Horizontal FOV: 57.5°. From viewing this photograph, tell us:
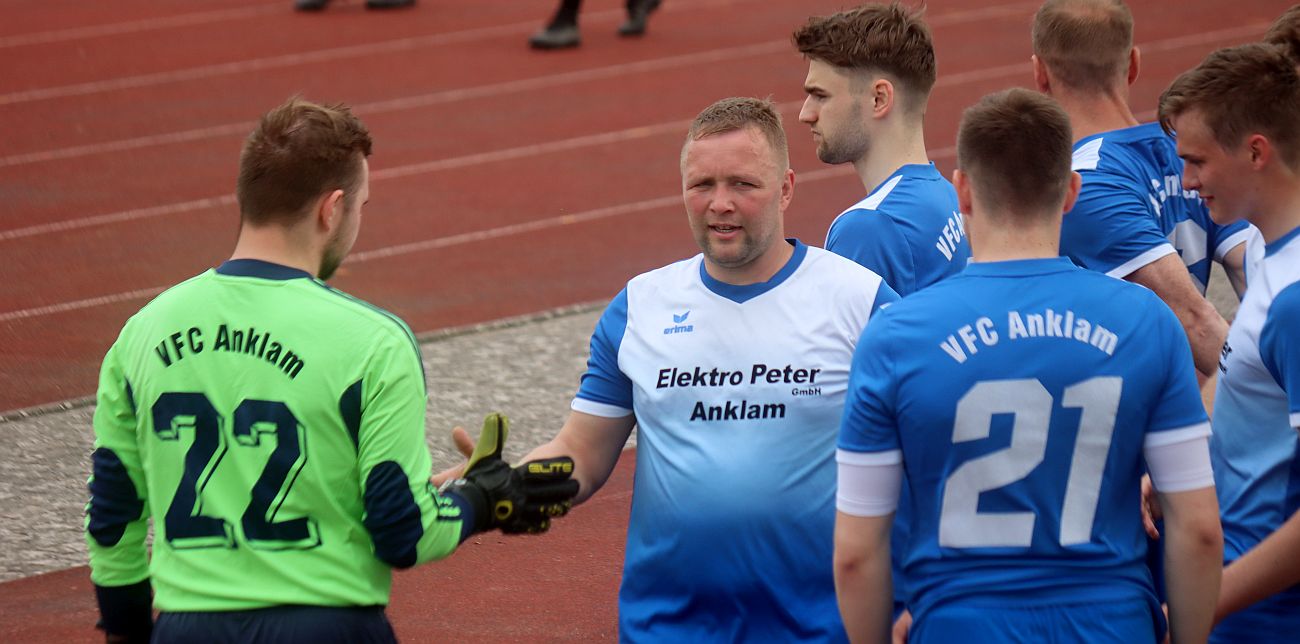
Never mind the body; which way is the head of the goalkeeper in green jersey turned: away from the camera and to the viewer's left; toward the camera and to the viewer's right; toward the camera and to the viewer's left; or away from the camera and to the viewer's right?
away from the camera and to the viewer's right

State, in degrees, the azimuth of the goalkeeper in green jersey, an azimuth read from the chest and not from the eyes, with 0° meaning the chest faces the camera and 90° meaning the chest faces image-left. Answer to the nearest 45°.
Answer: approximately 225°

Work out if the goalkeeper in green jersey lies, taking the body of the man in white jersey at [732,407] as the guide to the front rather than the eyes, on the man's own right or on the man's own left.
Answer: on the man's own right

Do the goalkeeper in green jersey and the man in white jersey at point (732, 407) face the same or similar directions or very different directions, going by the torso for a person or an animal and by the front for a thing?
very different directions

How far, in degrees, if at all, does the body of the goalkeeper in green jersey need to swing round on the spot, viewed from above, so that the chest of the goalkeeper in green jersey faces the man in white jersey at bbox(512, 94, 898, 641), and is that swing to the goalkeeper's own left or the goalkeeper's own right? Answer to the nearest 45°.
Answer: approximately 45° to the goalkeeper's own right

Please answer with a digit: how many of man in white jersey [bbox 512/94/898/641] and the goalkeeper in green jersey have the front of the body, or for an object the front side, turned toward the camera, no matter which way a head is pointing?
1
